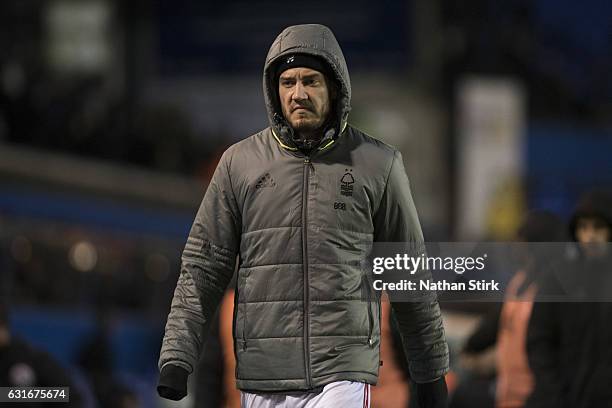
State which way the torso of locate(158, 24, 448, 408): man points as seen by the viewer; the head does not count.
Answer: toward the camera

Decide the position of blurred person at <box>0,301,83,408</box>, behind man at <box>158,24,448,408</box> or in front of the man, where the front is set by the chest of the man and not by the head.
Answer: behind

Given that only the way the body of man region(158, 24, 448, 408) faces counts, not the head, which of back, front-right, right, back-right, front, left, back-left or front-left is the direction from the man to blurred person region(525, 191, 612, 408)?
back-left

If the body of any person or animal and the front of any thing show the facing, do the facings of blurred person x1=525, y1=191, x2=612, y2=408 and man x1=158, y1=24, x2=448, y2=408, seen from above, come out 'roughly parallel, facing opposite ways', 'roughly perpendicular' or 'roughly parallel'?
roughly parallel

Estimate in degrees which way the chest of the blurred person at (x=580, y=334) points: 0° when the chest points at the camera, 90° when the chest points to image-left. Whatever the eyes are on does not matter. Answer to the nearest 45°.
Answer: approximately 0°

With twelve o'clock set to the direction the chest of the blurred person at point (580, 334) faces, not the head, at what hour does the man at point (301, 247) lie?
The man is roughly at 1 o'clock from the blurred person.

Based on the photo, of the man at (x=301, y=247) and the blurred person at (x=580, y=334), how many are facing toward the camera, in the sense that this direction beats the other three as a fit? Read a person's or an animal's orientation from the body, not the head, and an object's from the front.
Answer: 2

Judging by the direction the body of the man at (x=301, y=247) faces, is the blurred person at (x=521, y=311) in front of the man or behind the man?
behind

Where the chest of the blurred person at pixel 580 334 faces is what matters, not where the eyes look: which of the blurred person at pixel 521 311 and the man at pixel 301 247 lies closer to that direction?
the man

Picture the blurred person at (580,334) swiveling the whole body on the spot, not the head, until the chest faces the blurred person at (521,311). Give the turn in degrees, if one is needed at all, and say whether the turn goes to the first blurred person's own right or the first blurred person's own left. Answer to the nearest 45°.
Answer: approximately 135° to the first blurred person's own right
